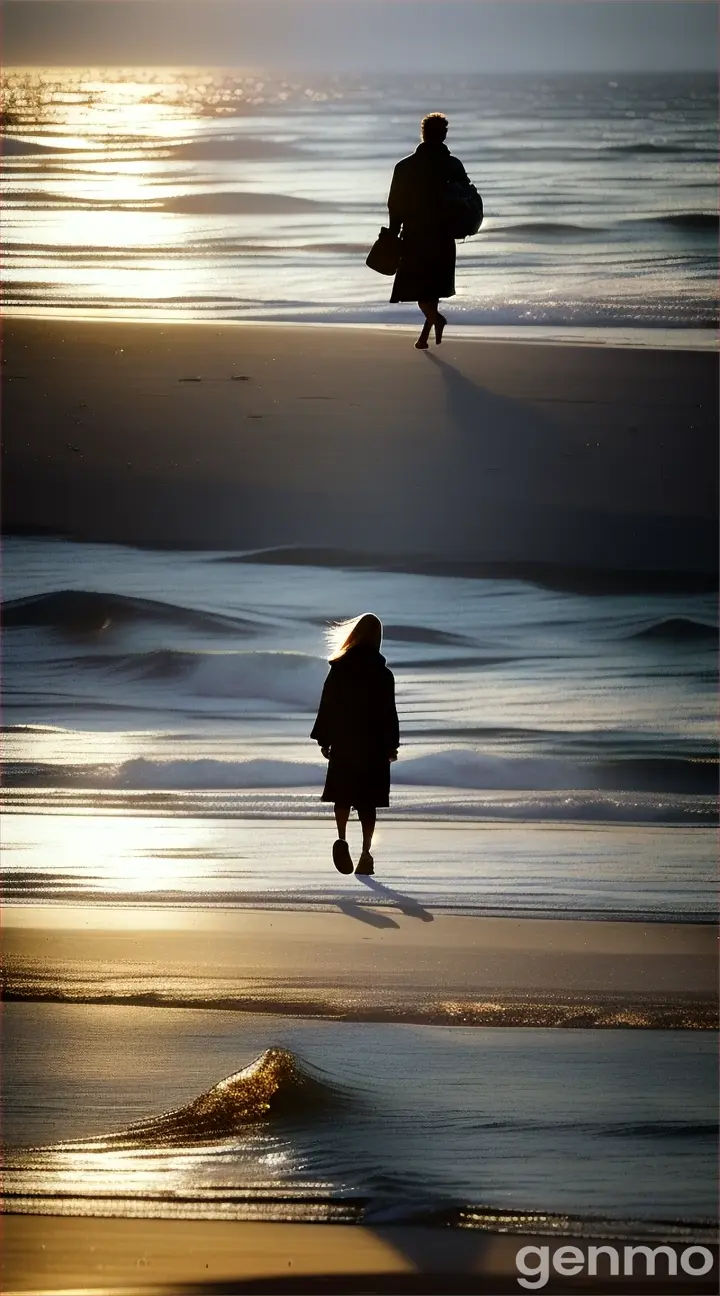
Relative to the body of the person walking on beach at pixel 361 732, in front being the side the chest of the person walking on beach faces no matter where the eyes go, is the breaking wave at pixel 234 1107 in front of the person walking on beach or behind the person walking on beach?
behind

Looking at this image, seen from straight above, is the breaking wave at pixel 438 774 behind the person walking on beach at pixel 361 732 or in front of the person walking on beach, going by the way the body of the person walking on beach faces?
in front

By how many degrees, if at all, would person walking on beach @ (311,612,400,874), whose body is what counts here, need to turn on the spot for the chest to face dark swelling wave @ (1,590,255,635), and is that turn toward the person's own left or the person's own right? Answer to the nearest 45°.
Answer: approximately 45° to the person's own left

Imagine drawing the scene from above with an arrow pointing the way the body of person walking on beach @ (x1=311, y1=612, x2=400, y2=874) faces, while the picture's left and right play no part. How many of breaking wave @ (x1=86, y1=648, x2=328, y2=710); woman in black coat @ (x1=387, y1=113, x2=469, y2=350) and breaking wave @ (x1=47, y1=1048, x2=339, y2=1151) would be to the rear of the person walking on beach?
1

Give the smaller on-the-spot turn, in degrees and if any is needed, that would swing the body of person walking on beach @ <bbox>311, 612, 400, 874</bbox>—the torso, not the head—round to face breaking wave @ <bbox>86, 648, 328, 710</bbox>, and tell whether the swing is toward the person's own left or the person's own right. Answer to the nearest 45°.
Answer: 0° — they already face it

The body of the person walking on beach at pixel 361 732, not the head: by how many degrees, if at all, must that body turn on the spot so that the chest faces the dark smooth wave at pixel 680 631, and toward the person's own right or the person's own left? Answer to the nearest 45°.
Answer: approximately 45° to the person's own right

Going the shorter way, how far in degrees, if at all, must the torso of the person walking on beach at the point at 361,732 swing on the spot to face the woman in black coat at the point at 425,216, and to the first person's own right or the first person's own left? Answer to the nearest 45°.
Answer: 0° — they already face them

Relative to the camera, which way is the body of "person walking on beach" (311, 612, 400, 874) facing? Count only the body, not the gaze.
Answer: away from the camera
